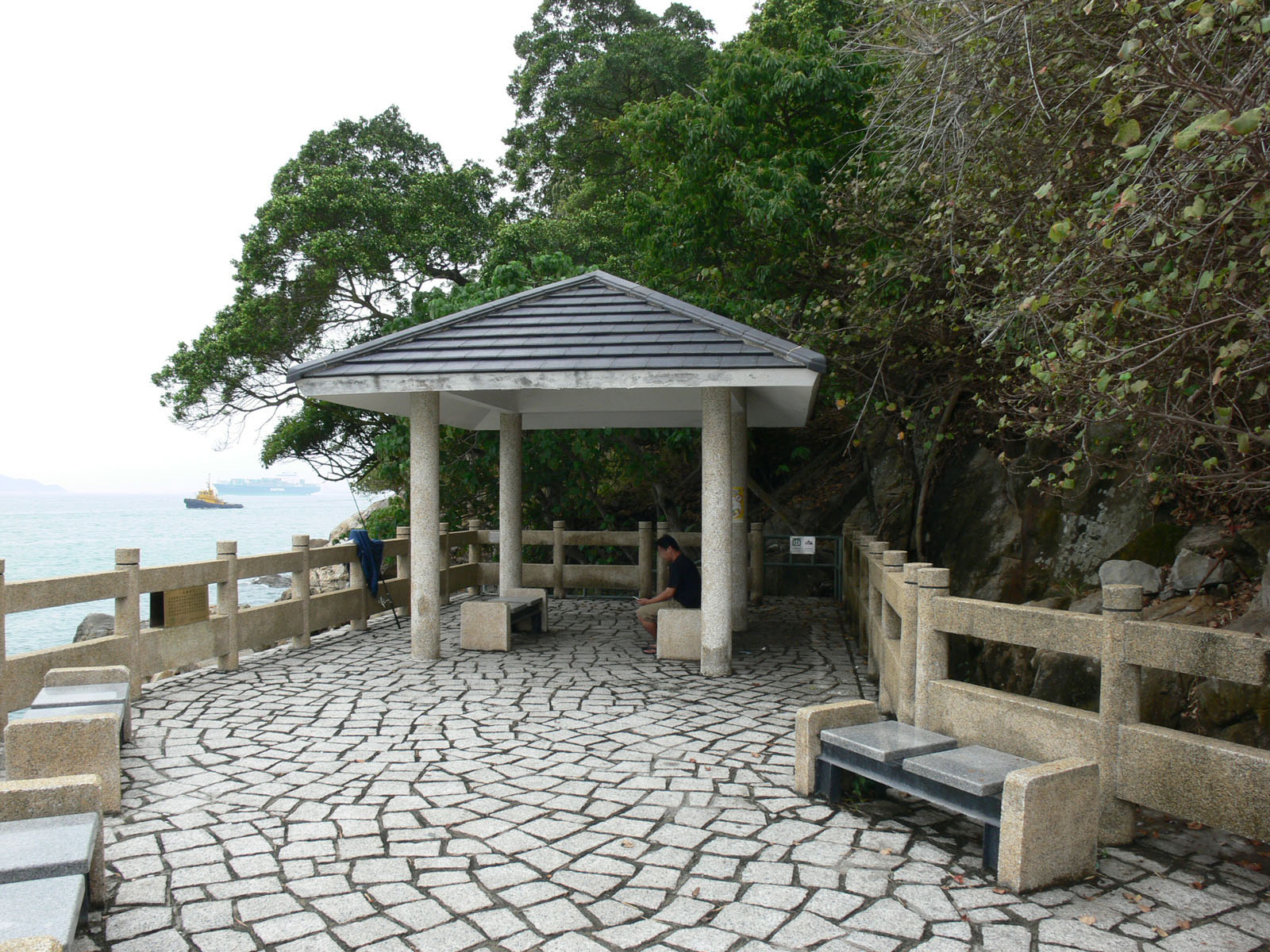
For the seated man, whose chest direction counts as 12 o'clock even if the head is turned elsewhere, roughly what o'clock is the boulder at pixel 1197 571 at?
The boulder is roughly at 7 o'clock from the seated man.

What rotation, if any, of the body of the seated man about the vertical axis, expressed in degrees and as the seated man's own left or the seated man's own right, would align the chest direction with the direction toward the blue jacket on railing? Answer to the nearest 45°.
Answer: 0° — they already face it

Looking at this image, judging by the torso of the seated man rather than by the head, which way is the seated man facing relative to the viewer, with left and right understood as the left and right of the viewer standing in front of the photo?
facing to the left of the viewer

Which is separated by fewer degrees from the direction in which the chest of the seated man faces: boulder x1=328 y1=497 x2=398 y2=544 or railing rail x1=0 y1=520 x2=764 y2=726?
the railing rail

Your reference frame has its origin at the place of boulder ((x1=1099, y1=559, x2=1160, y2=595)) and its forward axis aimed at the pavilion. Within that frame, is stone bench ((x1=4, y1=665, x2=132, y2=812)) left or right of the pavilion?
left

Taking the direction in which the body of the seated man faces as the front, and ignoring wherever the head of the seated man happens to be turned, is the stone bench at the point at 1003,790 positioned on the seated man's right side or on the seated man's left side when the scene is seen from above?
on the seated man's left side

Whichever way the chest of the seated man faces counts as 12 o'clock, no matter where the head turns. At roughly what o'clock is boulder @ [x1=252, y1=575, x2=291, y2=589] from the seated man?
The boulder is roughly at 2 o'clock from the seated man.

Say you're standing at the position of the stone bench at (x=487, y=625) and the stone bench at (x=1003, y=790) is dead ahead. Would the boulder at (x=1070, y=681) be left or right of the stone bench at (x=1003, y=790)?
left

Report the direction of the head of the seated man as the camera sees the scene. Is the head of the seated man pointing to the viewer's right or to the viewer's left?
to the viewer's left

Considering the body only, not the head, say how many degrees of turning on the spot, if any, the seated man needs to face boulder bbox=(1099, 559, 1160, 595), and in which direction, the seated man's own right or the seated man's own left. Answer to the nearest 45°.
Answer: approximately 180°

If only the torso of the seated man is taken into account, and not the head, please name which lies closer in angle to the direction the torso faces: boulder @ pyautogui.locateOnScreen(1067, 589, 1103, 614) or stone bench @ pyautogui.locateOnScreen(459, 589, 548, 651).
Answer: the stone bench
